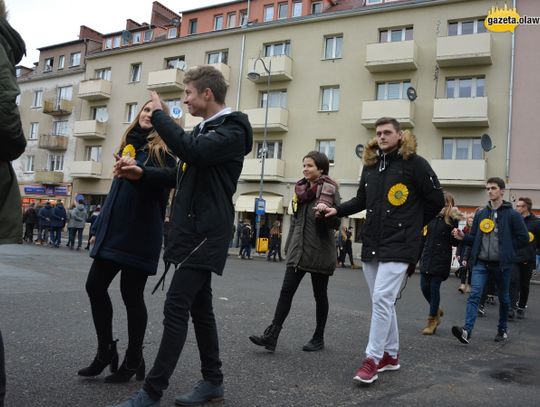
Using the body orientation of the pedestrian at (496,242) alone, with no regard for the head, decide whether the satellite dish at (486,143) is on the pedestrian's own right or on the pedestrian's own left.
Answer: on the pedestrian's own right

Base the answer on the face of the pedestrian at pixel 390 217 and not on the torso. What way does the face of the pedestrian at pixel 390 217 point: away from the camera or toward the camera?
toward the camera

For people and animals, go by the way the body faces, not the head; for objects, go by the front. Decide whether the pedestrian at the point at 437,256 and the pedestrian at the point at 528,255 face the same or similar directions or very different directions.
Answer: same or similar directions

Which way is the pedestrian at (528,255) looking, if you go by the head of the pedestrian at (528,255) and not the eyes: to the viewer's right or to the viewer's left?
to the viewer's left

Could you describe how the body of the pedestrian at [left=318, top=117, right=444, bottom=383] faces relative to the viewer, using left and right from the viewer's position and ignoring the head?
facing the viewer and to the left of the viewer

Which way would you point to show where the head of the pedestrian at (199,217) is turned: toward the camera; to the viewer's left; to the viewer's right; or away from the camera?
to the viewer's left

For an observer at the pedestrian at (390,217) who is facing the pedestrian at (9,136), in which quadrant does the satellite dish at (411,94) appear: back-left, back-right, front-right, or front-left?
back-right

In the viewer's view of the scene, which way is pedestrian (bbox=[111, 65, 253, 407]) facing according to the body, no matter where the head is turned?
to the viewer's left

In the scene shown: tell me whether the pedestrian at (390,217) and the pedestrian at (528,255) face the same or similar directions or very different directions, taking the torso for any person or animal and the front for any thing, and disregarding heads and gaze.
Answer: same or similar directions

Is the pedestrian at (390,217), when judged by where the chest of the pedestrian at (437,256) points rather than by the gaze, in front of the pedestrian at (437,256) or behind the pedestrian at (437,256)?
in front

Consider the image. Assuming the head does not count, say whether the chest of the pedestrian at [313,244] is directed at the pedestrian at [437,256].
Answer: no

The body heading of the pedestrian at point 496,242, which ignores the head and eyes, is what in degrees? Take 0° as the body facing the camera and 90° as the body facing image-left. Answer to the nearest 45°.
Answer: approximately 45°

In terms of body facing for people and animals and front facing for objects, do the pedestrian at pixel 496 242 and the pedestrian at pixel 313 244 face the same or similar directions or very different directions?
same or similar directions

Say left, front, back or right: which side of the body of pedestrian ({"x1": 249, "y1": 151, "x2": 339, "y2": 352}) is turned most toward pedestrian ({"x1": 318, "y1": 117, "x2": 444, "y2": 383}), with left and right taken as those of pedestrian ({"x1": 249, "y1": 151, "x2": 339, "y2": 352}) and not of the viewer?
left
